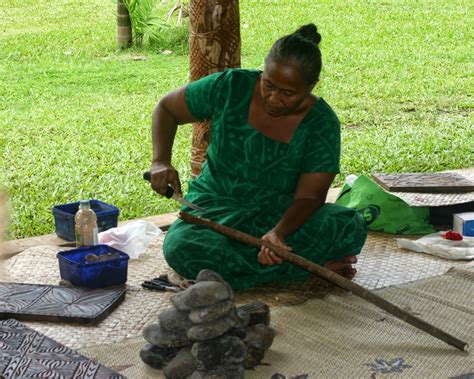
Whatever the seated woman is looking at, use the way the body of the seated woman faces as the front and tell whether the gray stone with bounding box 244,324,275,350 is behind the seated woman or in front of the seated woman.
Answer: in front

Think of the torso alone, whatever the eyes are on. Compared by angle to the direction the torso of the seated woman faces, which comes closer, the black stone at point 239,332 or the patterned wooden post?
the black stone

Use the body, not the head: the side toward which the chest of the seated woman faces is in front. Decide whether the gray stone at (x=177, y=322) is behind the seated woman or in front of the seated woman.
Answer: in front

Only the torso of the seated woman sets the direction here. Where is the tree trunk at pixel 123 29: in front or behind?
behind

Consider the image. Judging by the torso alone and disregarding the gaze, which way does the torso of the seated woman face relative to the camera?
toward the camera

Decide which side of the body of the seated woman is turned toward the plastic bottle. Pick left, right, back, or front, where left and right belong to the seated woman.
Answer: right

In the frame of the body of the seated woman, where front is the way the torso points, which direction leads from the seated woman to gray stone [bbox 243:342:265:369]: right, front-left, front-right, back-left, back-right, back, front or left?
front

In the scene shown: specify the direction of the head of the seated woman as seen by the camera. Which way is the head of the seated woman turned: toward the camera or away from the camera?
toward the camera

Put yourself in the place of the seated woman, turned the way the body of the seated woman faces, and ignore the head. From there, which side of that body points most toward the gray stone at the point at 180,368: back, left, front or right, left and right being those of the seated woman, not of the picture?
front

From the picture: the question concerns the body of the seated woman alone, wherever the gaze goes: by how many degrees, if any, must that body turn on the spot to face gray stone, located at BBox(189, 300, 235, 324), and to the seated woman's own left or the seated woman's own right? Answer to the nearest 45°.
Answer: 0° — they already face it

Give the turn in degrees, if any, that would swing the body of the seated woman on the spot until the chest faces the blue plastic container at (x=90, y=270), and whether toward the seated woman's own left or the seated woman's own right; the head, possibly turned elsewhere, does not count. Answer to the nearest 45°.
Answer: approximately 90° to the seated woman's own right

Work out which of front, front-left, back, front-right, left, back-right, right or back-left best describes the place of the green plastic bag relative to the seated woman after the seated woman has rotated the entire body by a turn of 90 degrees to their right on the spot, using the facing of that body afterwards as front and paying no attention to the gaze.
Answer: back-right

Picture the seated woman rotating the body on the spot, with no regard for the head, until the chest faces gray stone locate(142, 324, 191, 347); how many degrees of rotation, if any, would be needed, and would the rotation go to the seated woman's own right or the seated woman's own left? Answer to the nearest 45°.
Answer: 0° — they already face it

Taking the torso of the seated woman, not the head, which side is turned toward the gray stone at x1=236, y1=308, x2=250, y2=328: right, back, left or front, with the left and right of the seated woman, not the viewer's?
front
